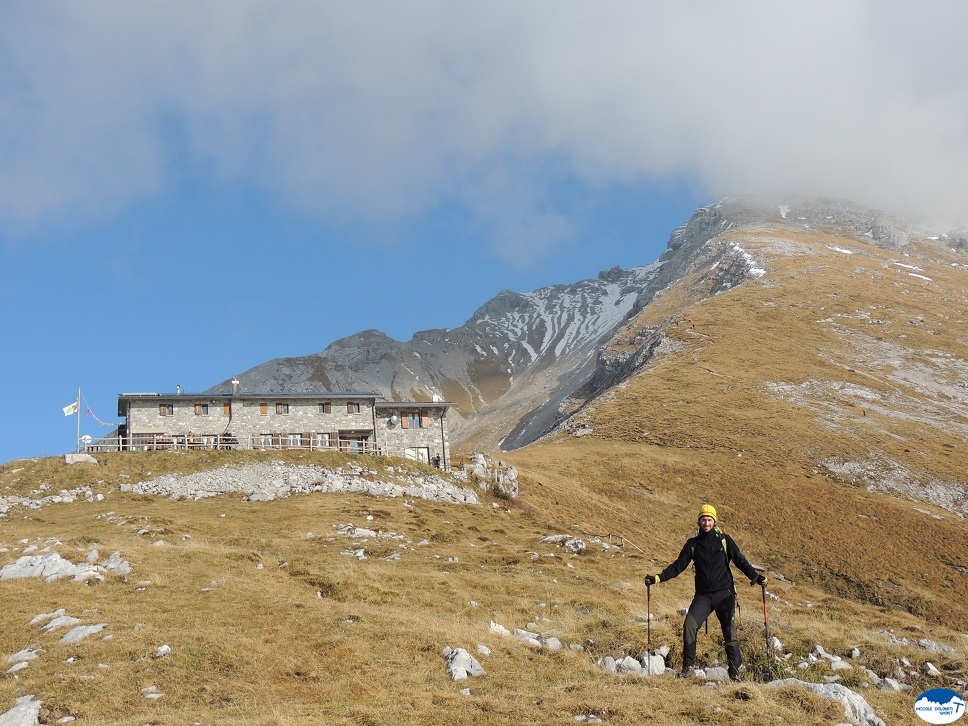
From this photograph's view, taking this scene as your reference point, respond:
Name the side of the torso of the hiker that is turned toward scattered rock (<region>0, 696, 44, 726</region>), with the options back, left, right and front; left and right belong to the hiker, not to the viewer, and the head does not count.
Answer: right

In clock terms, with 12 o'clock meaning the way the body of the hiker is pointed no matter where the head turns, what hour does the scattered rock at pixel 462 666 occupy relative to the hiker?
The scattered rock is roughly at 3 o'clock from the hiker.

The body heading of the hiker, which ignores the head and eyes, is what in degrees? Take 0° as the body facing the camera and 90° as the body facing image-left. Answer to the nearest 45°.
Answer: approximately 0°
